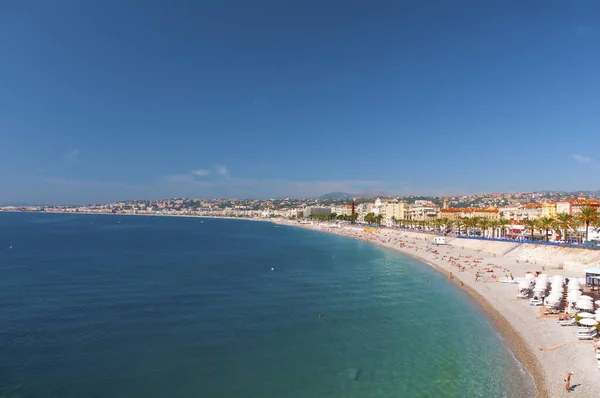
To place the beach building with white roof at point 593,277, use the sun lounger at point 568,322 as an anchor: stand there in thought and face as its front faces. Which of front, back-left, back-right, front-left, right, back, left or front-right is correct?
right

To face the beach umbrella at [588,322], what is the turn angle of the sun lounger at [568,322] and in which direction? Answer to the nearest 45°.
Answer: approximately 135° to its left

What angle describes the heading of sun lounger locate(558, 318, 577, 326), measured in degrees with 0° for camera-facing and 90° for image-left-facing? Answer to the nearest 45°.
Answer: approximately 90°
